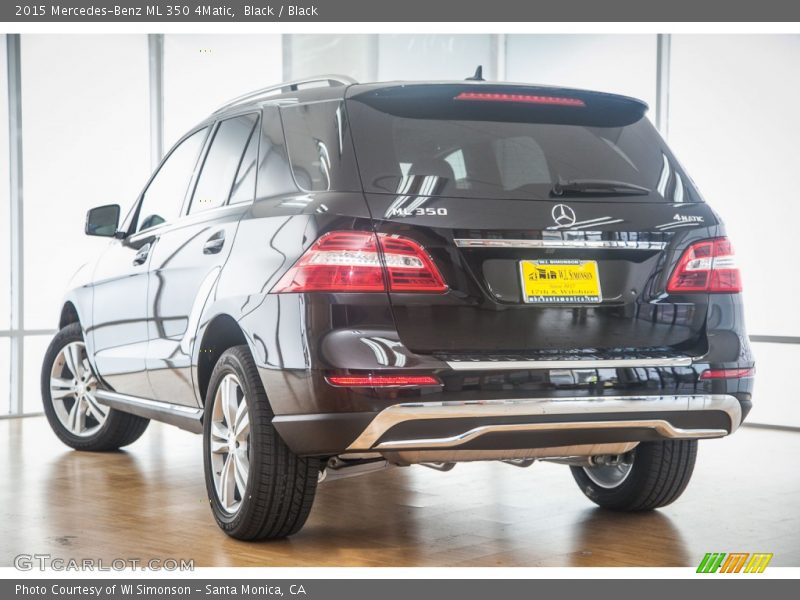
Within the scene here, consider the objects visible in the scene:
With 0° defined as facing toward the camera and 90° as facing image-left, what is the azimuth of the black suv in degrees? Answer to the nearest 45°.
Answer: approximately 135°
